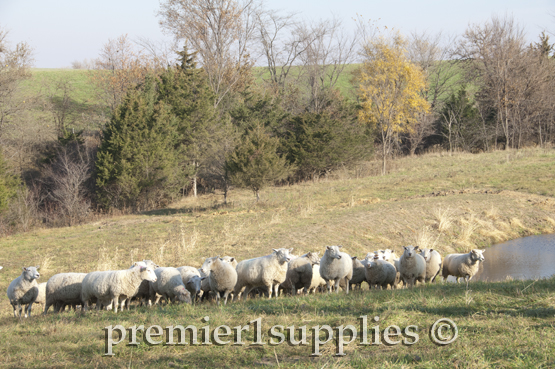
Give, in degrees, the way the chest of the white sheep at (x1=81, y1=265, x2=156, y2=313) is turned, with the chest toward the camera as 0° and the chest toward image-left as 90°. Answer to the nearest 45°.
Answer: approximately 270°

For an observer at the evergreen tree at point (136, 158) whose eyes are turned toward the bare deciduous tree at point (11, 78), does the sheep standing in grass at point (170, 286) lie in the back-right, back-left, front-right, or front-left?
back-left

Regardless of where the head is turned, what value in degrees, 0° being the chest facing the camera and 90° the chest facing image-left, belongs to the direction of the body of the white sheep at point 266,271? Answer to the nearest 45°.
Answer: approximately 315°

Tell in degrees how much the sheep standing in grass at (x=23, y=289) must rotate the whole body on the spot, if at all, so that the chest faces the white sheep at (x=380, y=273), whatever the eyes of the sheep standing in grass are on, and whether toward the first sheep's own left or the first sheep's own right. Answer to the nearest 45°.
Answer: approximately 45° to the first sheep's own left

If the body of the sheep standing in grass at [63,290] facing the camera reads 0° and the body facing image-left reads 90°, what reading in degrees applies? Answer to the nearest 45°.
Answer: approximately 270°

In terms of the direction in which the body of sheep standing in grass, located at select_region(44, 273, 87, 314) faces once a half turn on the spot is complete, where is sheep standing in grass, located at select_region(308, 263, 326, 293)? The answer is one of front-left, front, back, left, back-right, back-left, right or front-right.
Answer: back

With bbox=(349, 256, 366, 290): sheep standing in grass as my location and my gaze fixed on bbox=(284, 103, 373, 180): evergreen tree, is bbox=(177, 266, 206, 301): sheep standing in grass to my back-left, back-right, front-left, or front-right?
back-left

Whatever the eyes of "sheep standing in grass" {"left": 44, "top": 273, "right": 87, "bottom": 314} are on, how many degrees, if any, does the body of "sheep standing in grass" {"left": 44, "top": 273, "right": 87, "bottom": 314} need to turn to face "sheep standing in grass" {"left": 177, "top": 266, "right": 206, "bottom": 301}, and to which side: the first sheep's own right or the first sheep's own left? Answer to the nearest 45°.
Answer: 0° — it already faces it

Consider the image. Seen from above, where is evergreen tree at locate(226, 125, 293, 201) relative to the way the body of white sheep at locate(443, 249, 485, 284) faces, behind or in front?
behind
